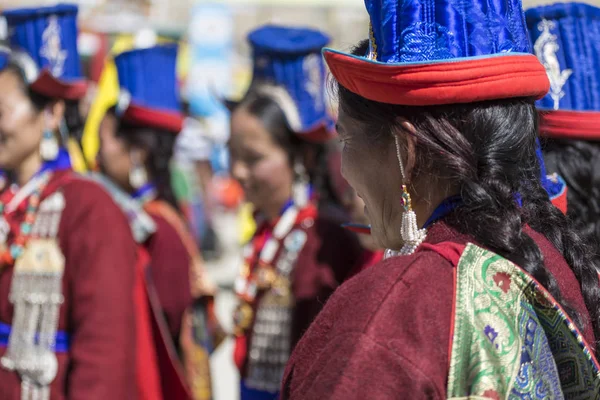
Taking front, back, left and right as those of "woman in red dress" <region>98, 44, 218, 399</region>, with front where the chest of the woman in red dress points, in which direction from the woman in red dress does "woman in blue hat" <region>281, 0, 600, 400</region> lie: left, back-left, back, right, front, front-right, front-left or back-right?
left

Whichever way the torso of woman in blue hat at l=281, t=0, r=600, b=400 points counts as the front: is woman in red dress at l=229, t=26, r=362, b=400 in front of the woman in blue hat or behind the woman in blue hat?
in front

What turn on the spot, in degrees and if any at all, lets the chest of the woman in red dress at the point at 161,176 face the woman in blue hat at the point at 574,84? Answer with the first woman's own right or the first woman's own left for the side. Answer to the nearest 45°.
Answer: approximately 135° to the first woman's own left

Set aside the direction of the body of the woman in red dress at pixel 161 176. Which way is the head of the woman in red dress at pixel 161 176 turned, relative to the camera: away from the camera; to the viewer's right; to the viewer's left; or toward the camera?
to the viewer's left

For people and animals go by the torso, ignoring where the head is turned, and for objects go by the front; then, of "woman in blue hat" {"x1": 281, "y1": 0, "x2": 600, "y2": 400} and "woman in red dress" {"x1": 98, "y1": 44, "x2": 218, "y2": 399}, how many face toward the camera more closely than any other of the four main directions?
0

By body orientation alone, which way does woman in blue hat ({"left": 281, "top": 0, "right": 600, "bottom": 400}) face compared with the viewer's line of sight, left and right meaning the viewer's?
facing away from the viewer and to the left of the viewer

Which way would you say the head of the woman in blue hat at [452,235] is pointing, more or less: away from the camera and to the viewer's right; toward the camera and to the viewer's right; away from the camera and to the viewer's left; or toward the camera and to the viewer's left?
away from the camera and to the viewer's left

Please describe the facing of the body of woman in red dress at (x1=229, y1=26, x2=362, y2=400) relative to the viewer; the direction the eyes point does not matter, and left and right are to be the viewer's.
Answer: facing the viewer and to the left of the viewer

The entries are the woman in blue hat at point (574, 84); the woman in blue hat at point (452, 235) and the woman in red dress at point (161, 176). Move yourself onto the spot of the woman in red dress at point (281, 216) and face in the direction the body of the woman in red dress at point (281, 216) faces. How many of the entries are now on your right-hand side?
1
